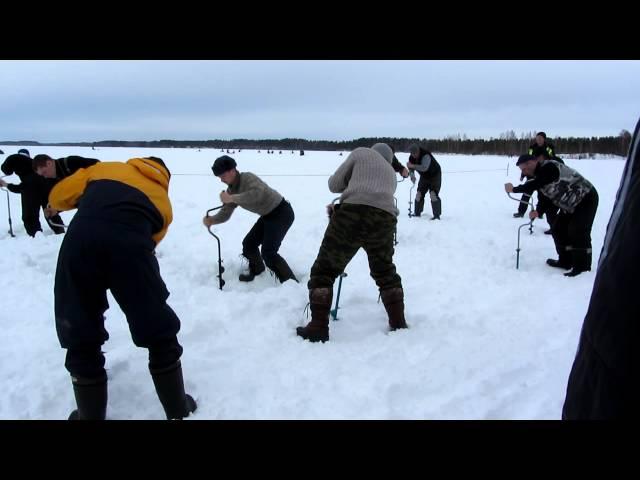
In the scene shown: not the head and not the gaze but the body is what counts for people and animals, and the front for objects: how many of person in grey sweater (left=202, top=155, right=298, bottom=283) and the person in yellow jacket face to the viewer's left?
1

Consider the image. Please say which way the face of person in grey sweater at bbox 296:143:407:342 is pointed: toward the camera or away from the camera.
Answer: away from the camera

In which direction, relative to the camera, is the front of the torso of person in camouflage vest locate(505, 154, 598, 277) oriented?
to the viewer's left

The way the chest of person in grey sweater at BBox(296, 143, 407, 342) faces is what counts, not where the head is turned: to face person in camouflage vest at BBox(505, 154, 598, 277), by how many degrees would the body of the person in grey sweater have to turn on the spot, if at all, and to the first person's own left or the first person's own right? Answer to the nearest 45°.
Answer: approximately 45° to the first person's own right

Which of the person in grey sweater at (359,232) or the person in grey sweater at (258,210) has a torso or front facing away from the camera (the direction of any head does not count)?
the person in grey sweater at (359,232)

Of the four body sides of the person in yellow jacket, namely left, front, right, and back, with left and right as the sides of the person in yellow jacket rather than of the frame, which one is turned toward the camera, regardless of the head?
back

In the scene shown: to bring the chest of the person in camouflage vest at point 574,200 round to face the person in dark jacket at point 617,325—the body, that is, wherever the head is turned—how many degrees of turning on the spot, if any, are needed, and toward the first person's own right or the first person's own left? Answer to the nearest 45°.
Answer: approximately 90° to the first person's own left

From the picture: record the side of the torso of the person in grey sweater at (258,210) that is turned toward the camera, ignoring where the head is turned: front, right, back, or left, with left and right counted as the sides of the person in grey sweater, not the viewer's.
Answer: left

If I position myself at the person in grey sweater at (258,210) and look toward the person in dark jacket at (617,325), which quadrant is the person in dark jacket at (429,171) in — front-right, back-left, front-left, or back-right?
back-left
